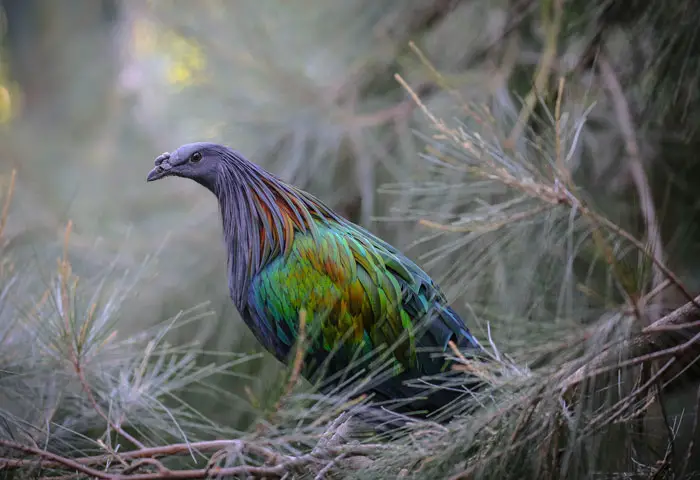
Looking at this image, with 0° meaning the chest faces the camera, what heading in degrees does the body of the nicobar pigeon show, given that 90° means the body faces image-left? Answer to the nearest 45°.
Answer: approximately 90°

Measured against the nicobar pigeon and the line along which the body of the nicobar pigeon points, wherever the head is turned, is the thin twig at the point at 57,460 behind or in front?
in front
